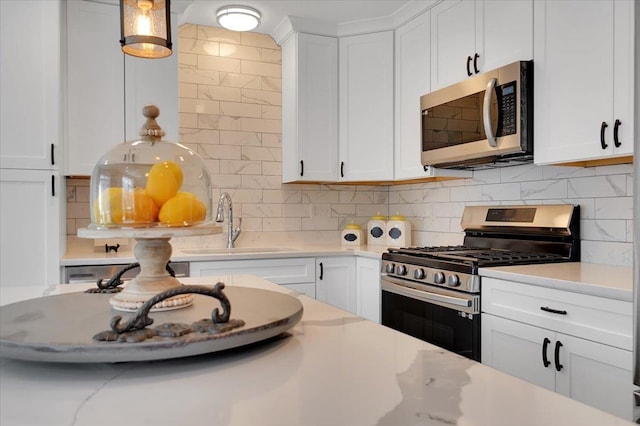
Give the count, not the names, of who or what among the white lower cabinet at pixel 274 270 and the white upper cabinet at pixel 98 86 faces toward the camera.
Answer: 2

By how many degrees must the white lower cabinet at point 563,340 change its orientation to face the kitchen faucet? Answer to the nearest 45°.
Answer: approximately 45° to its right

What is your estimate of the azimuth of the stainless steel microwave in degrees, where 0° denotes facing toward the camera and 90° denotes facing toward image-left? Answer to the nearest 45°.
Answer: approximately 45°

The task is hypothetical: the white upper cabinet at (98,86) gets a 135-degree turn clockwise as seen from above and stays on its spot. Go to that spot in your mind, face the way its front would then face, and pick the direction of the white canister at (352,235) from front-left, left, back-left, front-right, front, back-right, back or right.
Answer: back-right

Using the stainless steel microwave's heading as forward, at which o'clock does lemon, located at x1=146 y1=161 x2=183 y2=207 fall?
The lemon is roughly at 11 o'clock from the stainless steel microwave.
